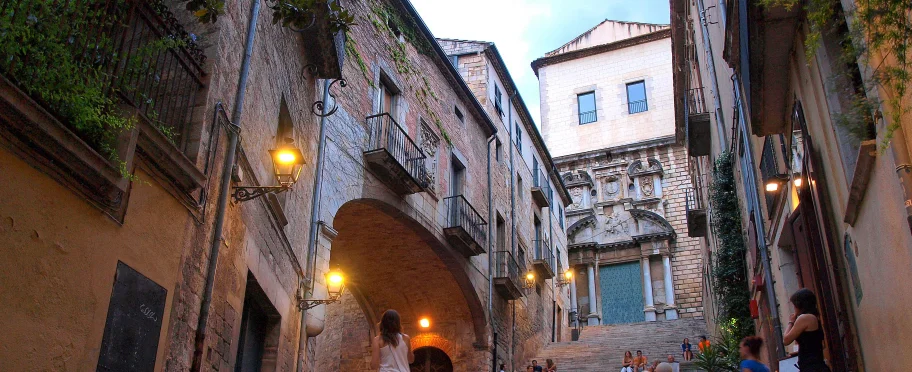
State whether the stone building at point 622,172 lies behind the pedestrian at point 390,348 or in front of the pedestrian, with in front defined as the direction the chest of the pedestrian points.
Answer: in front

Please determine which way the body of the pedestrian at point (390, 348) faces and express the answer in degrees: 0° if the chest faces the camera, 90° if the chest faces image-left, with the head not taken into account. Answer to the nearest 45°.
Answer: approximately 180°

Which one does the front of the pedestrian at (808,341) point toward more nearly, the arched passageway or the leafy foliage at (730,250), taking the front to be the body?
the arched passageway

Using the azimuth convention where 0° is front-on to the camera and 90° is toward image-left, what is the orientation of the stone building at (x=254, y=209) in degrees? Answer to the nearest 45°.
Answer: approximately 315°

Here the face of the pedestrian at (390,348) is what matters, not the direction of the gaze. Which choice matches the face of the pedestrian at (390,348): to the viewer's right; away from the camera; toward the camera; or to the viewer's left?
away from the camera

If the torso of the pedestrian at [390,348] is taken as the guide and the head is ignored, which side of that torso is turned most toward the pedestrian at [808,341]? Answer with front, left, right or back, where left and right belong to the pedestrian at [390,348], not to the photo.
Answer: right

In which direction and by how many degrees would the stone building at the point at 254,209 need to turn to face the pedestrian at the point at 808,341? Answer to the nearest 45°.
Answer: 0° — it already faces them

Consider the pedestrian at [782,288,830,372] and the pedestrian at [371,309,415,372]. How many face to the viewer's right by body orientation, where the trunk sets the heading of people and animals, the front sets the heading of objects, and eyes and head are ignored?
0

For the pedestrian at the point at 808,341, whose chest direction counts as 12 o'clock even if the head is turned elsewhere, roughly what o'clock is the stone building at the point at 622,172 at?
The stone building is roughly at 1 o'clock from the pedestrian.

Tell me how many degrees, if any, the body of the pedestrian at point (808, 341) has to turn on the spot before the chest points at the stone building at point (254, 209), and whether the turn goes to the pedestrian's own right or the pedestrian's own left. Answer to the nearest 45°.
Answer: approximately 45° to the pedestrian's own left

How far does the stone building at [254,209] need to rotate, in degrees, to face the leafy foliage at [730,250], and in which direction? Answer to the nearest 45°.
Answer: approximately 90° to its left

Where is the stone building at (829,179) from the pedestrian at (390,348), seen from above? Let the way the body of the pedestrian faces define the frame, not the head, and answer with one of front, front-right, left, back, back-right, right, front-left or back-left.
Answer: right

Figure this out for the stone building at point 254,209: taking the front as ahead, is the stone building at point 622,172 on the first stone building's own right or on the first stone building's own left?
on the first stone building's own left

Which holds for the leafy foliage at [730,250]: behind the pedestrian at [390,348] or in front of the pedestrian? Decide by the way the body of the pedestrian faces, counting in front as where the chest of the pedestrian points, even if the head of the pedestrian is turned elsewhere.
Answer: in front

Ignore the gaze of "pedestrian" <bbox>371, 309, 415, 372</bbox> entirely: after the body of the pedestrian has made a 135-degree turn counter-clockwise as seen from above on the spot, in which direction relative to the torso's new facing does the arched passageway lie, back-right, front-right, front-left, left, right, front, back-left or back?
back-right
